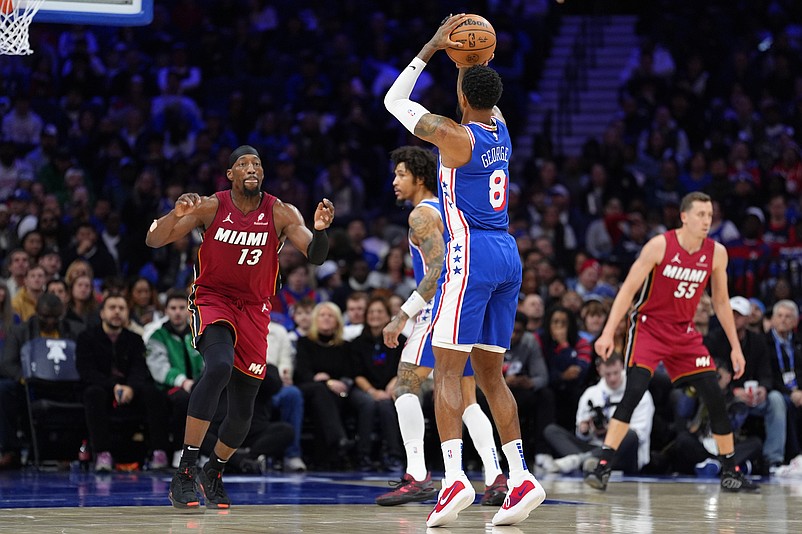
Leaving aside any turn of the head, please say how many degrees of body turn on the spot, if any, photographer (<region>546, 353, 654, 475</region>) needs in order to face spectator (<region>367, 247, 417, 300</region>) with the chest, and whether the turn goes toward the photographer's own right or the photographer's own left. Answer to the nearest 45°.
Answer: approximately 135° to the photographer's own right

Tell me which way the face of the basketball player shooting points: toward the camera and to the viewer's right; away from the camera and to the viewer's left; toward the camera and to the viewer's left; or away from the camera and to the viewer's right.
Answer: away from the camera and to the viewer's left

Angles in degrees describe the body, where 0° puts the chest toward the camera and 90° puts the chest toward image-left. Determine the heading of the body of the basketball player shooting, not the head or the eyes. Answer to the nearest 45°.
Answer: approximately 135°

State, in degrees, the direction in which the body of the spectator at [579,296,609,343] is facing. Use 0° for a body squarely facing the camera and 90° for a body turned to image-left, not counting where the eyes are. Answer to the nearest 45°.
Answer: approximately 0°
